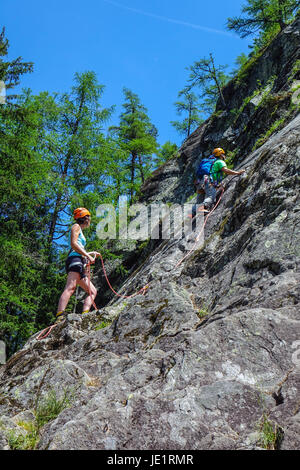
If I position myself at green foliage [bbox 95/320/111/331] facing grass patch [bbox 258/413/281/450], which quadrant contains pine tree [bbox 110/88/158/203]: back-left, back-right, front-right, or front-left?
back-left

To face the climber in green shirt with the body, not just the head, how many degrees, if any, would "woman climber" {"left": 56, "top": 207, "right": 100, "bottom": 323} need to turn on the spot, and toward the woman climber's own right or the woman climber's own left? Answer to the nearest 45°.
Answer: approximately 45° to the woman climber's own left

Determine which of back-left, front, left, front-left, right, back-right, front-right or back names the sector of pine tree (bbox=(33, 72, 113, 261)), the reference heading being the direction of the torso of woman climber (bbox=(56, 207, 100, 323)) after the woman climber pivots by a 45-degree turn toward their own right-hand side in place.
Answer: back-left

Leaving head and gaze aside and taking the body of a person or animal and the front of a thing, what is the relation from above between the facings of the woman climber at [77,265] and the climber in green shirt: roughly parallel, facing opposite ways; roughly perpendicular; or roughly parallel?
roughly parallel

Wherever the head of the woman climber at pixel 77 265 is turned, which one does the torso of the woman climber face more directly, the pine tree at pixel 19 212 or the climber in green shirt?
the climber in green shirt

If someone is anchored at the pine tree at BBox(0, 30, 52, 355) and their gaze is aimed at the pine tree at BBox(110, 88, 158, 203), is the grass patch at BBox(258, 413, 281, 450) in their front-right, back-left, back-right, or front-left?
back-right

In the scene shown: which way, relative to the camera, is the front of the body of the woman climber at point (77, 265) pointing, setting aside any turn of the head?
to the viewer's right

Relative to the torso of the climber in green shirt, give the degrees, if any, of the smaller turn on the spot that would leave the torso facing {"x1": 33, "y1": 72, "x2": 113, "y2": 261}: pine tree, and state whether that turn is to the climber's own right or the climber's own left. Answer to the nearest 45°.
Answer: approximately 135° to the climber's own left

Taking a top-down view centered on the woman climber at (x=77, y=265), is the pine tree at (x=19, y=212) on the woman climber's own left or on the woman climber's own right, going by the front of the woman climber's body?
on the woman climber's own left

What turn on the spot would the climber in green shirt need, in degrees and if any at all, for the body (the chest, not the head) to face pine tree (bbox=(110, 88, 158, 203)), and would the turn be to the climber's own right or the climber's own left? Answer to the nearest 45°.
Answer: approximately 90° to the climber's own left

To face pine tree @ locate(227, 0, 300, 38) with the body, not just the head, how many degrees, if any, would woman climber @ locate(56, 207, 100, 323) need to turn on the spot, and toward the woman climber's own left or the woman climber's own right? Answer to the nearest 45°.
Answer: approximately 45° to the woman climber's own left

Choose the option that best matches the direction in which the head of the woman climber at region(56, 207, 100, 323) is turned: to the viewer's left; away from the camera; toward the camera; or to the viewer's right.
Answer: to the viewer's right

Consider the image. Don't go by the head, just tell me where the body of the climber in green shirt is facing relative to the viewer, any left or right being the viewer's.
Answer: facing to the right of the viewer
